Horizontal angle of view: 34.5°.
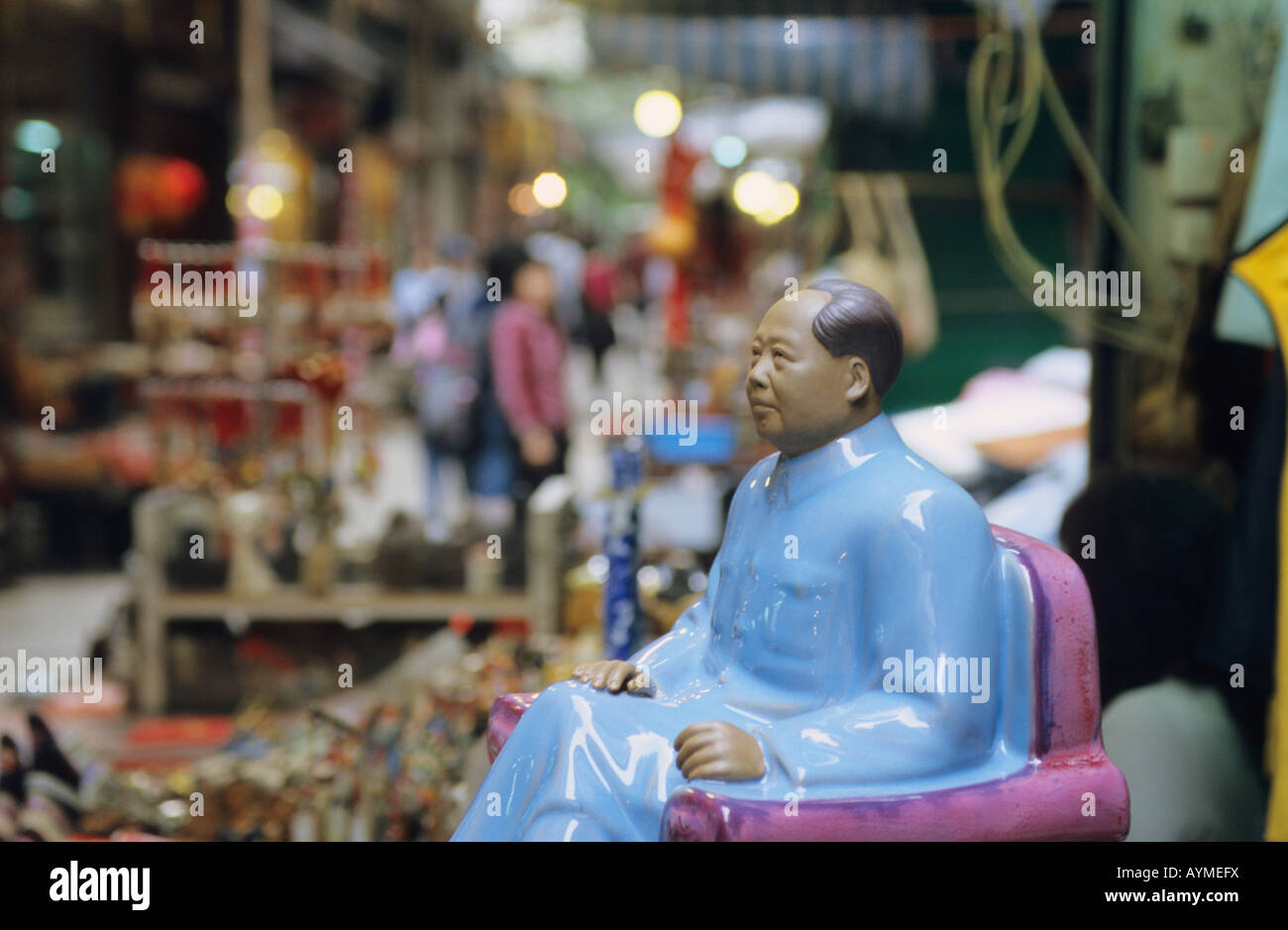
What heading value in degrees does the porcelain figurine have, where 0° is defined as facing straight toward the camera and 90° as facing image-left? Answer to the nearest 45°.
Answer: approximately 45°

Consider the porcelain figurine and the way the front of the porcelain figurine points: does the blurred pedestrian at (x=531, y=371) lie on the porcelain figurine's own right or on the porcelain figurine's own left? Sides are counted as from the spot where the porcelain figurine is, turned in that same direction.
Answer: on the porcelain figurine's own right

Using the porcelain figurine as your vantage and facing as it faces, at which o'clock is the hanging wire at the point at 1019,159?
The hanging wire is roughly at 5 o'clock from the porcelain figurine.

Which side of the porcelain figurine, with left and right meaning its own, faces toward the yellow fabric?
back
